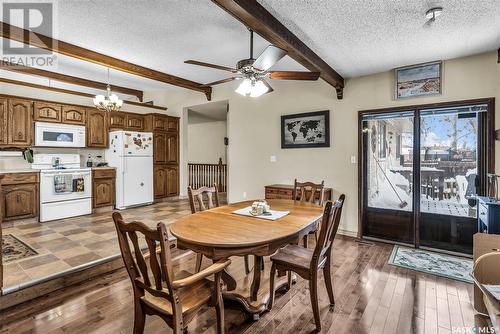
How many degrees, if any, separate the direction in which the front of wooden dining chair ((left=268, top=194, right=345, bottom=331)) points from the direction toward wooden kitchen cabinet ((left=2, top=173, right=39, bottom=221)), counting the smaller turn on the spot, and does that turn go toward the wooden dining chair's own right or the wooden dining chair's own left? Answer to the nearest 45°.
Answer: approximately 45° to the wooden dining chair's own left

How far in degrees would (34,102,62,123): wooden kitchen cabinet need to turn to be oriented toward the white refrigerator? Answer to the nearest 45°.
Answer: approximately 90° to its left

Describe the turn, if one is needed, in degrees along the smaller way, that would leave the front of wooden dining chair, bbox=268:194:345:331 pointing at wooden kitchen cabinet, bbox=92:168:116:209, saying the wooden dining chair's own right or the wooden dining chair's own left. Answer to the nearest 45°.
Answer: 0° — it already faces it

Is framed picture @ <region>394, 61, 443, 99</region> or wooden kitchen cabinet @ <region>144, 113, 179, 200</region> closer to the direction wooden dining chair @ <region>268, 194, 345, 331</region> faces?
the wooden kitchen cabinet

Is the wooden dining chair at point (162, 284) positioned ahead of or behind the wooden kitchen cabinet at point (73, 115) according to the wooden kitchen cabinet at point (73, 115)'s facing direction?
ahead

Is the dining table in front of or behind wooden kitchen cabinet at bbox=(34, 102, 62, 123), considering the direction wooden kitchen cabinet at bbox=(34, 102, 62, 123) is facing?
in front

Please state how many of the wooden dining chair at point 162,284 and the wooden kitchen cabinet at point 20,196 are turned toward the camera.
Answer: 1

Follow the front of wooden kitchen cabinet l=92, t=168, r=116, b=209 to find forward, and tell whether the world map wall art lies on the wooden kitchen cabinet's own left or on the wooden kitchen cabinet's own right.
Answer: on the wooden kitchen cabinet's own left

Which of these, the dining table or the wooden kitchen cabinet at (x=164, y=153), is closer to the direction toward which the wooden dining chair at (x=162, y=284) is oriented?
the dining table

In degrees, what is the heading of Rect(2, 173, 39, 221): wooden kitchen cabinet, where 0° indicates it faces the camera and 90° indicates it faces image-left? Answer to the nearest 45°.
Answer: approximately 0°
